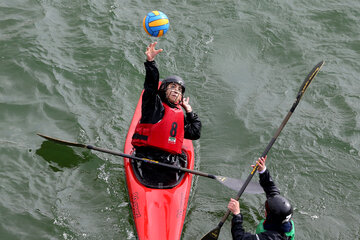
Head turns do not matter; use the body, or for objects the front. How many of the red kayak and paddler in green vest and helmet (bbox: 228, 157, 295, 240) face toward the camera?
1

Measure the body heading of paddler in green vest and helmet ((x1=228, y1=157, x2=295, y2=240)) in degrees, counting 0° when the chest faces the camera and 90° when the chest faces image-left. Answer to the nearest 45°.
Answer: approximately 135°

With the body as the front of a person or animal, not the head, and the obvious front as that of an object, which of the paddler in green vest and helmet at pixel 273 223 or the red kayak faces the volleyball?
the paddler in green vest and helmet

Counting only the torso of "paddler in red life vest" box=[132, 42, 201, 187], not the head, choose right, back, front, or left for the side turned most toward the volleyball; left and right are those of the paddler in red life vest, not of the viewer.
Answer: back

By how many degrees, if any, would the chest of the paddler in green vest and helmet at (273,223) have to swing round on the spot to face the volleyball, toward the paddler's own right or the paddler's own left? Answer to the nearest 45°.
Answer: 0° — they already face it
